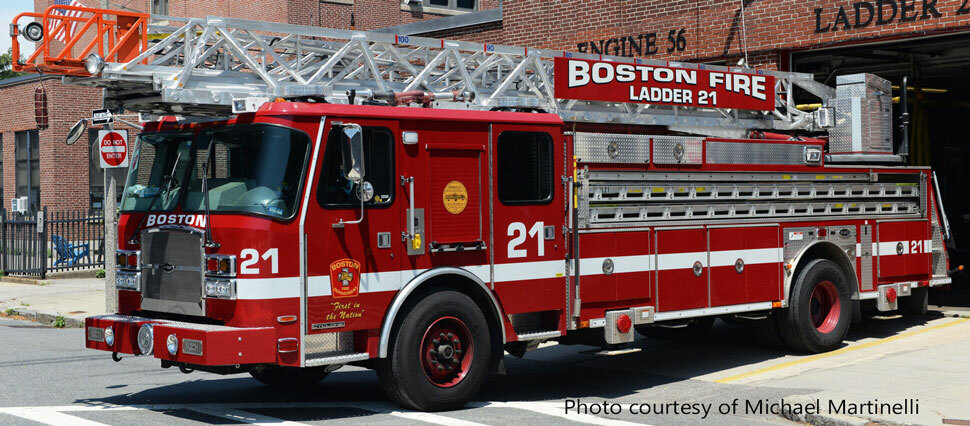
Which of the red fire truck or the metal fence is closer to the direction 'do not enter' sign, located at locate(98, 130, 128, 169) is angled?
the red fire truck

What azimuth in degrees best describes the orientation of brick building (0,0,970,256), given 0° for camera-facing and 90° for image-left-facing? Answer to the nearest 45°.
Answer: approximately 45°

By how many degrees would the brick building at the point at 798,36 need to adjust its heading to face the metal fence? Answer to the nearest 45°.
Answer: approximately 45° to its right

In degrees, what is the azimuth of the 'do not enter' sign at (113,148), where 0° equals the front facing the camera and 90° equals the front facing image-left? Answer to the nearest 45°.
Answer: approximately 0°

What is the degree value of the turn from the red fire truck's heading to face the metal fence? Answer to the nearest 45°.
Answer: approximately 90° to its right

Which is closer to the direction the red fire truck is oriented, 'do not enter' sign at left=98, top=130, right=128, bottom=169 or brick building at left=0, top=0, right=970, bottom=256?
the 'do not enter' sign
